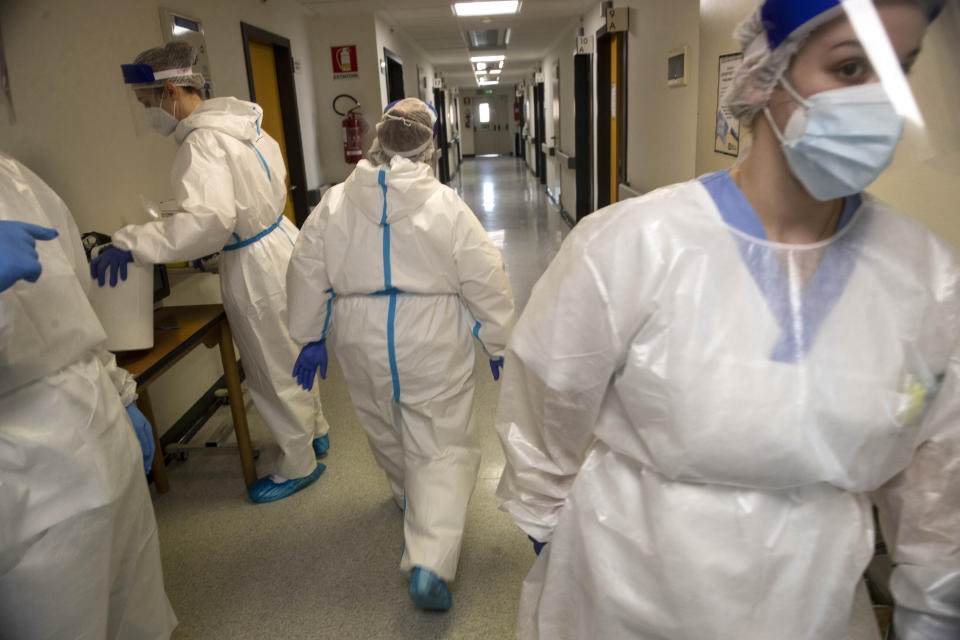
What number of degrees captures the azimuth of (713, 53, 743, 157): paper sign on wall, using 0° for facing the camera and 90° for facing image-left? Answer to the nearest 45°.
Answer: approximately 45°

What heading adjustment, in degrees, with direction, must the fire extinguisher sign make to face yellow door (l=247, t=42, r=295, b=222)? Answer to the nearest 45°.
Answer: approximately 45° to its right

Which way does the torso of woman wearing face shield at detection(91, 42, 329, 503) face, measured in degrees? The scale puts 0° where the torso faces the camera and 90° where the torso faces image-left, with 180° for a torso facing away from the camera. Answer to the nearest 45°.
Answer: approximately 90°

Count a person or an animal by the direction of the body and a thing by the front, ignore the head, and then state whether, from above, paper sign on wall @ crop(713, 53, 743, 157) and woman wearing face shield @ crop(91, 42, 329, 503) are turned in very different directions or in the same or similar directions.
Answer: same or similar directions

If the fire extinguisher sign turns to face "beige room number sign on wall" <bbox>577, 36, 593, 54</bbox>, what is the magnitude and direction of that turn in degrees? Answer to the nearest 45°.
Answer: approximately 90° to its left

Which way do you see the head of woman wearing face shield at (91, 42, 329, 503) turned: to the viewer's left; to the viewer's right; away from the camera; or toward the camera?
to the viewer's left

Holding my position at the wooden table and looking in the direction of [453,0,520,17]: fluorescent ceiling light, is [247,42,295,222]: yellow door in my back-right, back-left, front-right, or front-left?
front-left

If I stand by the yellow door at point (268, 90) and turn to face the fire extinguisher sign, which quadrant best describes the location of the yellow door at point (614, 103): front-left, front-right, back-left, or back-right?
front-right
